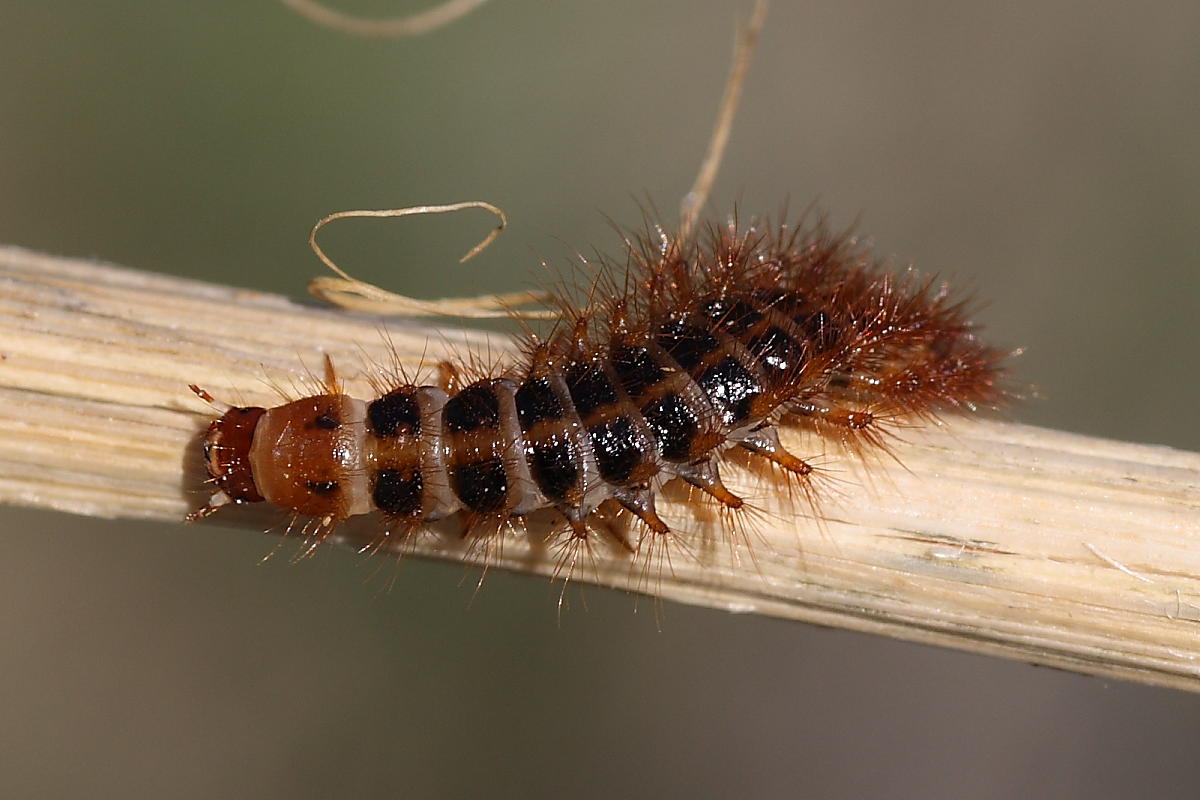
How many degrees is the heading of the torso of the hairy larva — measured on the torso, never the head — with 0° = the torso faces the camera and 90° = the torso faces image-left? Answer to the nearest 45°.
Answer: approximately 90°
